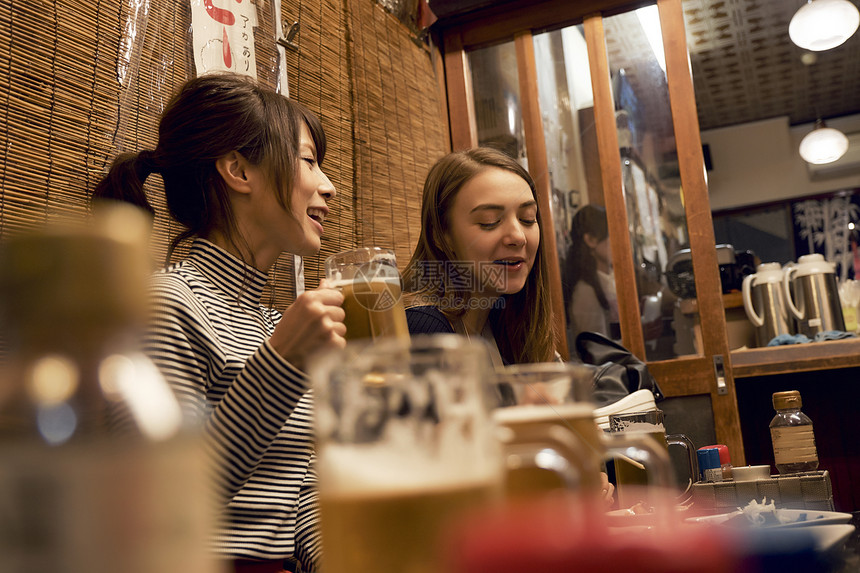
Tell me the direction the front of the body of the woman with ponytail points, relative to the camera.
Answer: to the viewer's right

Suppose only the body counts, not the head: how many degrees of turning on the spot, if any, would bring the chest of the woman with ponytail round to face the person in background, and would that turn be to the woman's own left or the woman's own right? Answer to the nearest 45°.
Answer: approximately 45° to the woman's own left

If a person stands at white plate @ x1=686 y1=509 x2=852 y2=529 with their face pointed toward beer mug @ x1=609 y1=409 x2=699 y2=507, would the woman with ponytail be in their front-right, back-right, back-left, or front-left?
front-left

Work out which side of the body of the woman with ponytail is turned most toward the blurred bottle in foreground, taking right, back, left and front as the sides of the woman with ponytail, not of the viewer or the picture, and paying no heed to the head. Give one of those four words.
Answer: right

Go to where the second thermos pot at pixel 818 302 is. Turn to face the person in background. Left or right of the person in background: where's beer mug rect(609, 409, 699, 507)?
left

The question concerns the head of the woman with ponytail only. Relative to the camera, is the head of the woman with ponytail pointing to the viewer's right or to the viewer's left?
to the viewer's right
